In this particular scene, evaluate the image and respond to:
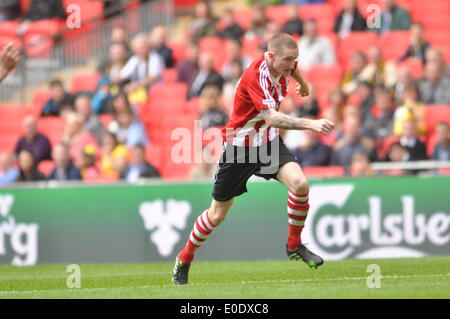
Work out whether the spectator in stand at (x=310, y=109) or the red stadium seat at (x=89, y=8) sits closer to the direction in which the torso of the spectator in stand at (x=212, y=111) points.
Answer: the spectator in stand

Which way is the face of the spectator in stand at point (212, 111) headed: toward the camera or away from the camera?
toward the camera

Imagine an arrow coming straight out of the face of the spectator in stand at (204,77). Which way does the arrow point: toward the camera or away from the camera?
toward the camera

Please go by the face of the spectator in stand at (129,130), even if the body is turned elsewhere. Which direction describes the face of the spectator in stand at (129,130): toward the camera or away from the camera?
toward the camera

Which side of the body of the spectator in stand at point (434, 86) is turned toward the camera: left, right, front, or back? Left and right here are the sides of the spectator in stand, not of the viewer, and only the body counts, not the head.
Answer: front

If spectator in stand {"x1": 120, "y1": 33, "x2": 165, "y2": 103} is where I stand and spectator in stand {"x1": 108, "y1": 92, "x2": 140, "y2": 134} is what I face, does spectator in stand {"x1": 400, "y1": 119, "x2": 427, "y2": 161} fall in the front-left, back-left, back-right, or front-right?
front-left

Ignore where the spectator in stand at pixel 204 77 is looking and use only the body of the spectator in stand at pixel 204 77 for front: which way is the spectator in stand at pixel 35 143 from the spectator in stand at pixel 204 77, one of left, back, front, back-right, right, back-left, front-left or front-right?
right

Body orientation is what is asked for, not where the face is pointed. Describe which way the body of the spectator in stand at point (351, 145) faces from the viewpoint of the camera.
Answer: toward the camera

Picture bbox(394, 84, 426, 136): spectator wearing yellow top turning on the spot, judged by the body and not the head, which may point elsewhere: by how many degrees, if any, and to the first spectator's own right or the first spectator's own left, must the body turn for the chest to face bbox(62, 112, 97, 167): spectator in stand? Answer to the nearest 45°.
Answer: approximately 90° to the first spectator's own right

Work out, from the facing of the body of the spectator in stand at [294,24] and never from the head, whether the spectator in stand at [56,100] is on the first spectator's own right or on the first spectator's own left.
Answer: on the first spectator's own right

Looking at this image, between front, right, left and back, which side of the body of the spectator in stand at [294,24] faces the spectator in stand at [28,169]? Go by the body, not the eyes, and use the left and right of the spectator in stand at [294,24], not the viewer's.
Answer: right

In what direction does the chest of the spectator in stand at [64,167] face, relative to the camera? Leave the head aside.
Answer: toward the camera
